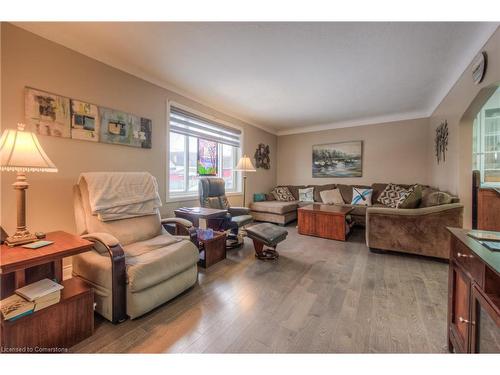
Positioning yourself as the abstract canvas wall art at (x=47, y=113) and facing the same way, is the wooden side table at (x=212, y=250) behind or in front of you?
in front

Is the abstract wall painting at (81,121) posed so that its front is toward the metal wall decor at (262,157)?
no

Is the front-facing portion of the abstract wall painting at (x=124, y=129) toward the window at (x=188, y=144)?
no

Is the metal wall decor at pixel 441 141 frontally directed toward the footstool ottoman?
no

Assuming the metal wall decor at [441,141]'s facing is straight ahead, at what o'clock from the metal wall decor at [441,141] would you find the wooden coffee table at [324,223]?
The wooden coffee table is roughly at 11 o'clock from the metal wall decor.

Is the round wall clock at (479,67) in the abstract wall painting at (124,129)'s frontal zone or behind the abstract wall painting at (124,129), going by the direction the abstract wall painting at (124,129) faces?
frontal zone

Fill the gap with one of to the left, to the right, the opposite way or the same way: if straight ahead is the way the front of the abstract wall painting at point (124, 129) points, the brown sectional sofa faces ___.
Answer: to the right

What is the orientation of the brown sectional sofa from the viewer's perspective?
toward the camera

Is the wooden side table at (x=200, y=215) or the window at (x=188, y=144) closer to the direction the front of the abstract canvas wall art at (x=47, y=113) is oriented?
the wooden side table

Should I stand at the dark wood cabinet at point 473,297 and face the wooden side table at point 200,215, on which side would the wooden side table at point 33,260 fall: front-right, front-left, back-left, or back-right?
front-left

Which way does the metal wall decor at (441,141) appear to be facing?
to the viewer's left

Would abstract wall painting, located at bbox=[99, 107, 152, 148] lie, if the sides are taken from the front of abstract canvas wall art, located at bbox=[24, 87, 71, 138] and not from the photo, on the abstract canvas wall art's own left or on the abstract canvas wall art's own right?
on the abstract canvas wall art's own left

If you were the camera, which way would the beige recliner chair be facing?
facing the viewer and to the right of the viewer

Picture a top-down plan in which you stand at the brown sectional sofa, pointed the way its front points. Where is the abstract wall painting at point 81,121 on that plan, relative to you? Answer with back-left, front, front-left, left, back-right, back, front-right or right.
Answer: front-right

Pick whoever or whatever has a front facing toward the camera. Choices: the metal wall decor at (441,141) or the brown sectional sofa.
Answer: the brown sectional sofa
